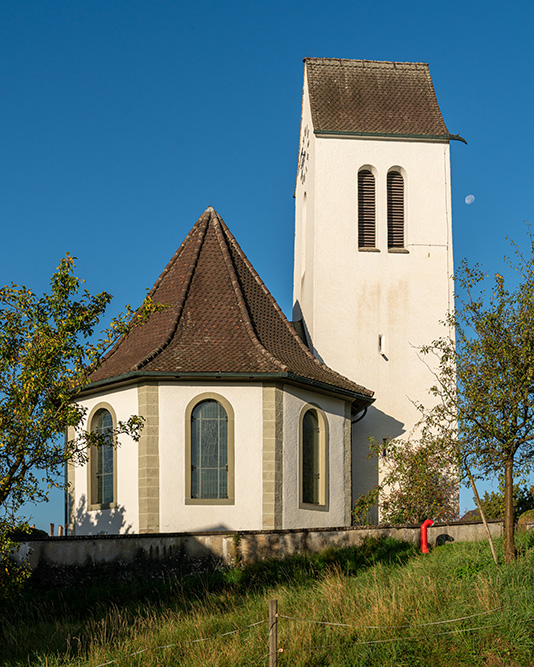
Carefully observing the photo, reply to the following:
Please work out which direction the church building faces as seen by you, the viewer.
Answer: facing away from the viewer

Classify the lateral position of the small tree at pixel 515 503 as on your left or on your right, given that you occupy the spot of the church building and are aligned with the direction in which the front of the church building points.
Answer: on your right

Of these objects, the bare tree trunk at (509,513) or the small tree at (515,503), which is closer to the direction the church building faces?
the small tree

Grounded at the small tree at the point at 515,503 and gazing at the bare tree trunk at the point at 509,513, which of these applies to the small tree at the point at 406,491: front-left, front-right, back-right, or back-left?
front-right

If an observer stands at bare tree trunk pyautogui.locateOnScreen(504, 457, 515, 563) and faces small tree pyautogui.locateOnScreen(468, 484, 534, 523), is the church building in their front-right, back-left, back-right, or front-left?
front-left
